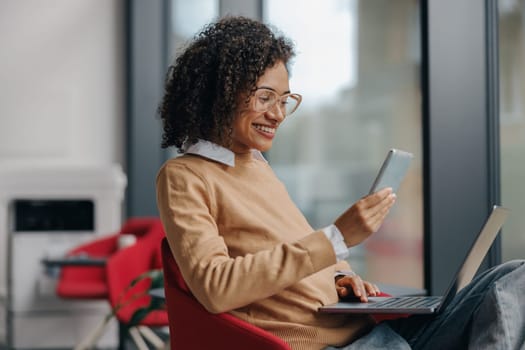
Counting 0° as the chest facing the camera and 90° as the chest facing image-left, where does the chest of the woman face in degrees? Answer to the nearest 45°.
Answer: approximately 270°

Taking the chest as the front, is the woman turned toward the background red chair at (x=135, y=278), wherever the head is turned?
no

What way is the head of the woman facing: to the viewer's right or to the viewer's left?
to the viewer's right

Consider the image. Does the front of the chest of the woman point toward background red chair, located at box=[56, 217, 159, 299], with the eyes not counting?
no
